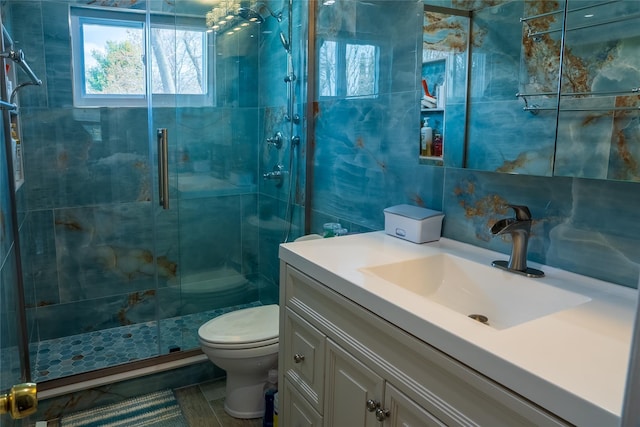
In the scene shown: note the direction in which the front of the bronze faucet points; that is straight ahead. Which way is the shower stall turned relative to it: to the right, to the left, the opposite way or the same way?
to the left

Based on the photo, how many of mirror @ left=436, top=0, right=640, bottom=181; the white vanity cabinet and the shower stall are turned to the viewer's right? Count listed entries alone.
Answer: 0

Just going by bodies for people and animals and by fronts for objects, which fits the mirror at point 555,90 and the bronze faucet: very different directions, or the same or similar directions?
same or similar directions

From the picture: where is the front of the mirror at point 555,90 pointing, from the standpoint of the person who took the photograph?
facing the viewer and to the left of the viewer

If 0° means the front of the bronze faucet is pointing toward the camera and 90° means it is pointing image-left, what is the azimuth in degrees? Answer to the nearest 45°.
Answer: approximately 45°

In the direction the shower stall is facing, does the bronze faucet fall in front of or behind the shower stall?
in front

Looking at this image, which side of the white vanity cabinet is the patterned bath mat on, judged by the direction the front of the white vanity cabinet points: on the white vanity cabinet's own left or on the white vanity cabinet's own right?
on the white vanity cabinet's own right

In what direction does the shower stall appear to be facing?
toward the camera

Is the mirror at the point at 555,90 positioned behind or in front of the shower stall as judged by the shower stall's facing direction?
in front

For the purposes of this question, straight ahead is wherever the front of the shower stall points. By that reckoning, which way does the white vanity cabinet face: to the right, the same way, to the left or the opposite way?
to the right

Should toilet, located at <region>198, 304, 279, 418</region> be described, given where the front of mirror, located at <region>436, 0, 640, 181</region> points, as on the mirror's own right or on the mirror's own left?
on the mirror's own right
